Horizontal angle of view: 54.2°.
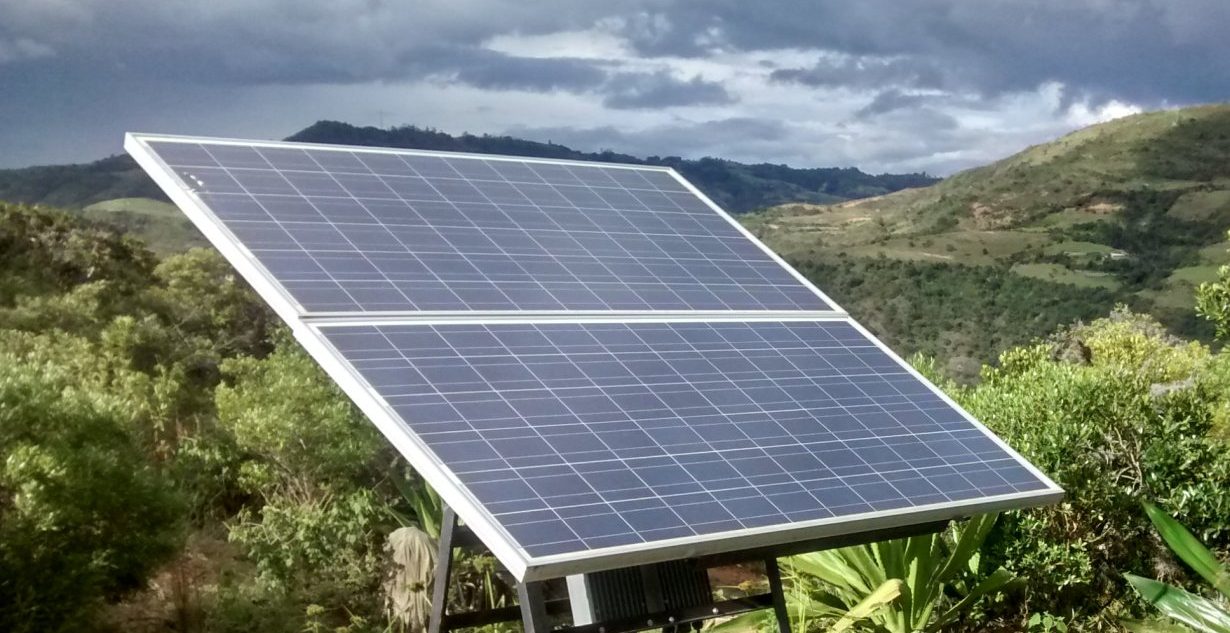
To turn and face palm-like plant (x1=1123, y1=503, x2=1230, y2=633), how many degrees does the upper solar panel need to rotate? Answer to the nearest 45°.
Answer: approximately 45° to its left

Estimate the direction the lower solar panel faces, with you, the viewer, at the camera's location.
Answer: facing the viewer and to the right of the viewer

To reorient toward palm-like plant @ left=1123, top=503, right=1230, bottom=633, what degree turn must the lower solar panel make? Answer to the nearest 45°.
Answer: approximately 45° to its left

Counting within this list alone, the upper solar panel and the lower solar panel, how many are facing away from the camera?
0

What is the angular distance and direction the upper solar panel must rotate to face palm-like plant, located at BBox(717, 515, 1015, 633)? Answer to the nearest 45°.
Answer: approximately 90° to its left

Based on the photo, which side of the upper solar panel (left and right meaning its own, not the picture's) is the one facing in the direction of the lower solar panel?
front
